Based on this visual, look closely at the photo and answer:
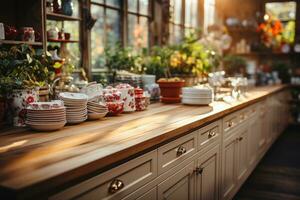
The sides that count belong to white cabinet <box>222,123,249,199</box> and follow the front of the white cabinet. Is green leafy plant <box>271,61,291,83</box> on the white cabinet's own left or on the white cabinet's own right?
on the white cabinet's own left

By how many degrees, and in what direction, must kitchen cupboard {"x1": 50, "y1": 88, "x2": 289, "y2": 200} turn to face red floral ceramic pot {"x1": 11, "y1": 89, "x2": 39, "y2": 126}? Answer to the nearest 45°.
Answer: approximately 135° to its right

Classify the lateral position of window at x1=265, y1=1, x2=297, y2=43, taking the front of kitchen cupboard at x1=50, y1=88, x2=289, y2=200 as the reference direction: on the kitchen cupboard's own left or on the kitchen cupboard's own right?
on the kitchen cupboard's own left

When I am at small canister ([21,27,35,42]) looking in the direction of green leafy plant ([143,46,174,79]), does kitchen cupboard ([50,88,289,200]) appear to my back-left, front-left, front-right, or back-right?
front-right

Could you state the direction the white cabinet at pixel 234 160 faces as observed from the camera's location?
facing the viewer and to the right of the viewer

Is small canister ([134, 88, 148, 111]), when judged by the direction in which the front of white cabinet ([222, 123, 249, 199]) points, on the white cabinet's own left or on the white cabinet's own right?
on the white cabinet's own right

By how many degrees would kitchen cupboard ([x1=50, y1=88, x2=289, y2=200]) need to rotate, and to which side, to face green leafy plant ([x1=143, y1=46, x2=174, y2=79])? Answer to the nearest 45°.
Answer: approximately 135° to its left

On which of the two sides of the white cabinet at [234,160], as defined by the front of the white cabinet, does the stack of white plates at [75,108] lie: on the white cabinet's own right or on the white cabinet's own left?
on the white cabinet's own right

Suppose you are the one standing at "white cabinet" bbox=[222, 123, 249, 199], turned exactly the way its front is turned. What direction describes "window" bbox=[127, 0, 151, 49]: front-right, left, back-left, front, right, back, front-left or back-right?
back

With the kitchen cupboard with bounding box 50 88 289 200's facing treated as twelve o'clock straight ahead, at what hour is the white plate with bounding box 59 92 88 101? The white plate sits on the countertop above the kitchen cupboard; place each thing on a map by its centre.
The white plate is roughly at 4 o'clock from the kitchen cupboard.

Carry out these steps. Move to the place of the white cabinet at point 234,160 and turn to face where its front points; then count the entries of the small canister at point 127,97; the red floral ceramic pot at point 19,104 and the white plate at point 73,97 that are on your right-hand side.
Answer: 3

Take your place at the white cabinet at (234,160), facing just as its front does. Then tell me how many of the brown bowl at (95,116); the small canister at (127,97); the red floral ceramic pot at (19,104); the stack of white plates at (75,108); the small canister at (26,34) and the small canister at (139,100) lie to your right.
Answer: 6
